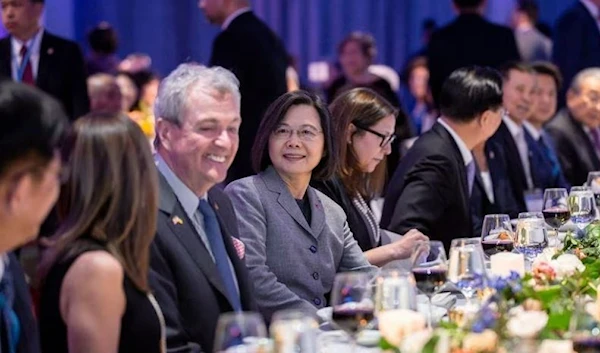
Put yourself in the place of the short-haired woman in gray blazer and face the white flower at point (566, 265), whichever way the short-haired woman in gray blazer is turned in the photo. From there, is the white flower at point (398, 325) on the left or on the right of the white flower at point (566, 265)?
right

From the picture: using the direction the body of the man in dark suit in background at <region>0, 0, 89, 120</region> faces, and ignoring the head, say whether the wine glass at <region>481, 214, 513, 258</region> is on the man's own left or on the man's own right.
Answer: on the man's own left
